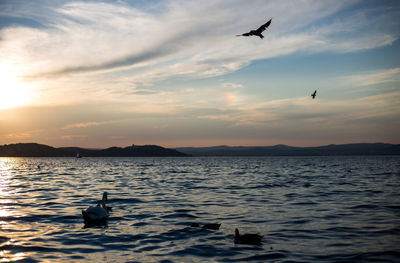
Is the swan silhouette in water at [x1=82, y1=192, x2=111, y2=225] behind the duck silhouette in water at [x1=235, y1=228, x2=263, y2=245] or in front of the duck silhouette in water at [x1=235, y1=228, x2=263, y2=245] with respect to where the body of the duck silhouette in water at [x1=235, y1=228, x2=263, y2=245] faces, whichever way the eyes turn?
in front

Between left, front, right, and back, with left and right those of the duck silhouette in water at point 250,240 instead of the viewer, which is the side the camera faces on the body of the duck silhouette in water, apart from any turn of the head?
left
